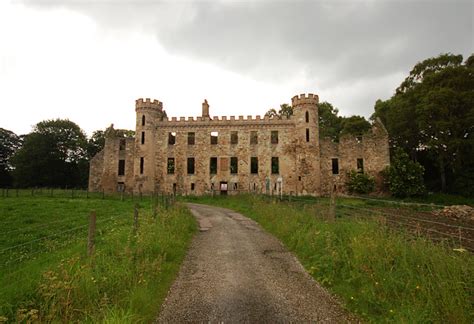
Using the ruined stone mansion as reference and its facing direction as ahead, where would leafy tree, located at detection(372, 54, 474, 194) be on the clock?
The leafy tree is roughly at 9 o'clock from the ruined stone mansion.

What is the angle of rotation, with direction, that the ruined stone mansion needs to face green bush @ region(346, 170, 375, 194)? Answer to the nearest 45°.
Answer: approximately 90° to its left

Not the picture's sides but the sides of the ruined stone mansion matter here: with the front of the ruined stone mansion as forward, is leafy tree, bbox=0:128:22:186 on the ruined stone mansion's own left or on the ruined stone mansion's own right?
on the ruined stone mansion's own right

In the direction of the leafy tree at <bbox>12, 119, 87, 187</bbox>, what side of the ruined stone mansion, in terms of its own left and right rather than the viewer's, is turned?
right

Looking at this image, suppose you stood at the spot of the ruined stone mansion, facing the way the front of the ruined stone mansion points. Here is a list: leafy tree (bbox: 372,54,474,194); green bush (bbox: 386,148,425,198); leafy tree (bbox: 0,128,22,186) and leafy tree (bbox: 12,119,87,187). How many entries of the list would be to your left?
2

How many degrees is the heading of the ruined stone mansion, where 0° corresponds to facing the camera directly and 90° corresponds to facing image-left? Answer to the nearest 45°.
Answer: approximately 0°

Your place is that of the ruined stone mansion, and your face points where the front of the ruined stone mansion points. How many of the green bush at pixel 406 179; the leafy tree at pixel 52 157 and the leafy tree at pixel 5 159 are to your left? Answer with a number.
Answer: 1

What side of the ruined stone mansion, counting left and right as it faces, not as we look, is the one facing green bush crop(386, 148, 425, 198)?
left
